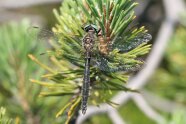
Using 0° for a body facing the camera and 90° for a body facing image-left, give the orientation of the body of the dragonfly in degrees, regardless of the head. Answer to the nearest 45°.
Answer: approximately 180°
